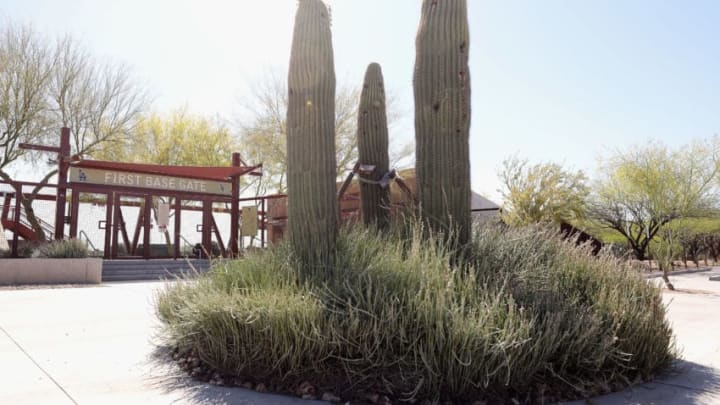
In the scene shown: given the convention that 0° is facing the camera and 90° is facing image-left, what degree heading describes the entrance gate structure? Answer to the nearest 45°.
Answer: approximately 0°

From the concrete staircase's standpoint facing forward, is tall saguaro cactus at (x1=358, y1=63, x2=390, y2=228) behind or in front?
in front

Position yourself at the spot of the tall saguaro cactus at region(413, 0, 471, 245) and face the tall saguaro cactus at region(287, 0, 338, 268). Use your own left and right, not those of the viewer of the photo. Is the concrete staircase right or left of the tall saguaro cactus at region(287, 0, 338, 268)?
right

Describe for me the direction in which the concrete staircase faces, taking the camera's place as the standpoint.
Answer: facing the viewer

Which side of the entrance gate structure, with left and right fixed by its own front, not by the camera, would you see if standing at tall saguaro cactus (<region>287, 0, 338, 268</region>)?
front

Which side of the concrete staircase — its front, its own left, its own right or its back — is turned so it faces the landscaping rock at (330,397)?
front

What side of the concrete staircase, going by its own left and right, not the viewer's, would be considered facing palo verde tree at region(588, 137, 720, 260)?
left

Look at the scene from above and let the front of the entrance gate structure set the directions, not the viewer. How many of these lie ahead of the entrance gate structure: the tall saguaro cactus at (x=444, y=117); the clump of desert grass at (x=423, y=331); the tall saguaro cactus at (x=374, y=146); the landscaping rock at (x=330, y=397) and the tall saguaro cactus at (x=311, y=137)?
5

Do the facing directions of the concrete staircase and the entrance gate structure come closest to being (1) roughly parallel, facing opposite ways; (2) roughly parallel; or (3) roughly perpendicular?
roughly parallel

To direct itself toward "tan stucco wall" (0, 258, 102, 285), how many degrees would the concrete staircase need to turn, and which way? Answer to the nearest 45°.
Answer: approximately 45° to its right

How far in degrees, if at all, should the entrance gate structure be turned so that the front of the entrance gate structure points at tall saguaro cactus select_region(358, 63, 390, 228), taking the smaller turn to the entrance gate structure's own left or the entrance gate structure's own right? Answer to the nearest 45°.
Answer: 0° — it already faces it

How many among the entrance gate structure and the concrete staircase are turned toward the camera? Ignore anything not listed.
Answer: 2

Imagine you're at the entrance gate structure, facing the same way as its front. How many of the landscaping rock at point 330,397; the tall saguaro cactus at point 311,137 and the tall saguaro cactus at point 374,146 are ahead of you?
3
